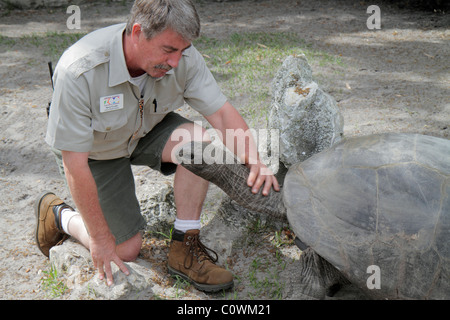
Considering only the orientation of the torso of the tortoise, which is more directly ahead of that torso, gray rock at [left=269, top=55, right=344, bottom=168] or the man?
the man

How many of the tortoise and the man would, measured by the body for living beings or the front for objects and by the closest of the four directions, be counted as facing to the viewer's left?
1

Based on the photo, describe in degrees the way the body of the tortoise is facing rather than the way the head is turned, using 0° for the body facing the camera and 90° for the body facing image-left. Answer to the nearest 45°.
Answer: approximately 90°

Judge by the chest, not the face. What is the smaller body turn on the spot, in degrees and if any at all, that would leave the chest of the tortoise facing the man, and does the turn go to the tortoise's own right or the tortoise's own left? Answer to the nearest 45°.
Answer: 0° — it already faces them

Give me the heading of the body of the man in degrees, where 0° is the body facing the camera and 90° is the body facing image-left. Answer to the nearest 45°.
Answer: approximately 315°

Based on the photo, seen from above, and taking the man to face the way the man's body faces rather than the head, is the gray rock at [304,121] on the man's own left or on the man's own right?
on the man's own left

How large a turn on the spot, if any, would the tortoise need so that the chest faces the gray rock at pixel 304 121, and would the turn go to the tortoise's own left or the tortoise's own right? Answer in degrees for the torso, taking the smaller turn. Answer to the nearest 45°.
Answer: approximately 90° to the tortoise's own right
